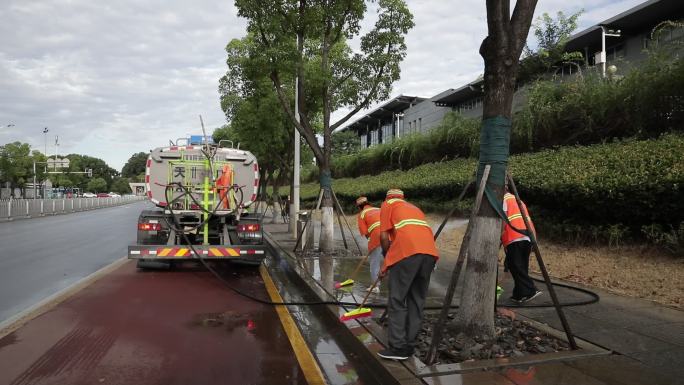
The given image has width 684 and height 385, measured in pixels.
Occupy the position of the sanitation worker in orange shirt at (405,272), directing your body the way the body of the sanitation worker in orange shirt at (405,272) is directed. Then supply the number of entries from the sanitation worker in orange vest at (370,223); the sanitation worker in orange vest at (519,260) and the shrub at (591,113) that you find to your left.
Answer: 0

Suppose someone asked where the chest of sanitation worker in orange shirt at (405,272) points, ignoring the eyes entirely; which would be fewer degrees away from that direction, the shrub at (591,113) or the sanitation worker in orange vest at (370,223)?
the sanitation worker in orange vest

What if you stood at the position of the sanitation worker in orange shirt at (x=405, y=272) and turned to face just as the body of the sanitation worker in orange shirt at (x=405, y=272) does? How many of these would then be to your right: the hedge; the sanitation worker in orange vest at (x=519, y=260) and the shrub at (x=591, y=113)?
3

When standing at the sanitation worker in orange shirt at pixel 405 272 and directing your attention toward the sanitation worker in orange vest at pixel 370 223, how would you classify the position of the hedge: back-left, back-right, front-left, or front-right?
front-right

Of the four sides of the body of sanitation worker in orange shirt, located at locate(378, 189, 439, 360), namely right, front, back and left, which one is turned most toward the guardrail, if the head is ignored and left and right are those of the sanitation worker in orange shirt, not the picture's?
front

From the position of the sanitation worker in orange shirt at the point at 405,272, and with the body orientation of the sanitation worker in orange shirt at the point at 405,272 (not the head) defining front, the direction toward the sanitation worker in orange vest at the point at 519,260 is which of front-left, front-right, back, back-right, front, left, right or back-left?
right

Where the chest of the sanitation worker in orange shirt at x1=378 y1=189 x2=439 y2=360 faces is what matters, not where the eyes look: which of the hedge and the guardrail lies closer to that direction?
the guardrail

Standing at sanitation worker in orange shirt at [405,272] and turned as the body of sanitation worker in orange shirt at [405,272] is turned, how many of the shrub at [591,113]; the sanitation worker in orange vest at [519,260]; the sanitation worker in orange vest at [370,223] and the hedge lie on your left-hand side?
0

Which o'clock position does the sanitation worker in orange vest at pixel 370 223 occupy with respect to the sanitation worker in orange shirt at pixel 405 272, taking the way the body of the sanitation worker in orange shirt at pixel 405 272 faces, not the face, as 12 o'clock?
the sanitation worker in orange vest at pixel 370 223 is roughly at 1 o'clock from the sanitation worker in orange shirt at pixel 405 272.

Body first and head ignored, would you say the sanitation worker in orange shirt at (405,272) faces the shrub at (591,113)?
no

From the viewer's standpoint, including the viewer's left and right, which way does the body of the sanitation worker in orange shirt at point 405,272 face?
facing away from the viewer and to the left of the viewer

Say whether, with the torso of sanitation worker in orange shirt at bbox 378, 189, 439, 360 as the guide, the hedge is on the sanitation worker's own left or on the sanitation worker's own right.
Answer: on the sanitation worker's own right

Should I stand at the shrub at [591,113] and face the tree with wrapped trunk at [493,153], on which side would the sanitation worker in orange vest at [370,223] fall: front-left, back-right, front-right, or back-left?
front-right
